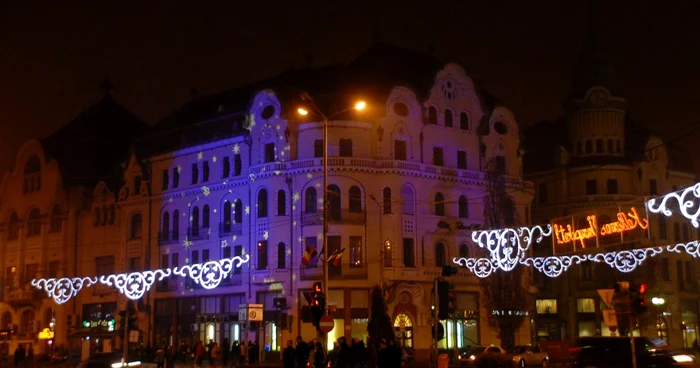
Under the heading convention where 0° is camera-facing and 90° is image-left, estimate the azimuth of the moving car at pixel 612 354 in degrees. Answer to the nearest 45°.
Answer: approximately 270°

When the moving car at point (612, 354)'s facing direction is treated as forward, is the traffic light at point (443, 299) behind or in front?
behind
